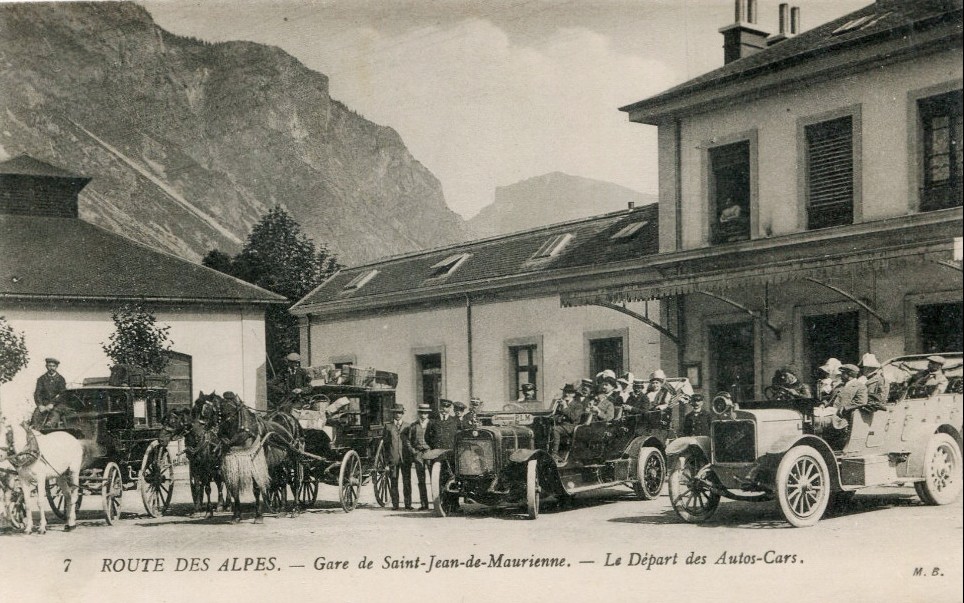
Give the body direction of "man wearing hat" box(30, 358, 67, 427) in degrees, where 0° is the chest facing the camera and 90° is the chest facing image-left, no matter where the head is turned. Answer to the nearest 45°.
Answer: approximately 45°

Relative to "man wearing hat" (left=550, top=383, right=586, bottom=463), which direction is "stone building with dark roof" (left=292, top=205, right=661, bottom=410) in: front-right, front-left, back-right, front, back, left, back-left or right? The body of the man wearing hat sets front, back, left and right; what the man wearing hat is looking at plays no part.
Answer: back-right

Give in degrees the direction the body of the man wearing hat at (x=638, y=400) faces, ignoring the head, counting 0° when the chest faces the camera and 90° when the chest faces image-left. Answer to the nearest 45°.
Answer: approximately 45°

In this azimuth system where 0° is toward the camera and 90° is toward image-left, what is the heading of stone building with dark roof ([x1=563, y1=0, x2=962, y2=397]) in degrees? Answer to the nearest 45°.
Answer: approximately 45°
